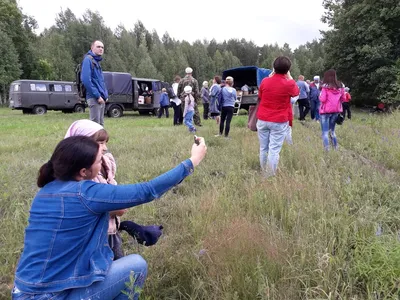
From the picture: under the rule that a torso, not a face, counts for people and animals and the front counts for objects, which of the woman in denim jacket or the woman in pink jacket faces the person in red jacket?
the woman in denim jacket

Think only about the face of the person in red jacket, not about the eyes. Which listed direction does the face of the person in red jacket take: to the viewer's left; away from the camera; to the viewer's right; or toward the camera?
away from the camera

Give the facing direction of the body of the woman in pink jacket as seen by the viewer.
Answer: away from the camera

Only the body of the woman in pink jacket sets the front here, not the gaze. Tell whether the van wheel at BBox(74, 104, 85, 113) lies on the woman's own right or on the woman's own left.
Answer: on the woman's own left

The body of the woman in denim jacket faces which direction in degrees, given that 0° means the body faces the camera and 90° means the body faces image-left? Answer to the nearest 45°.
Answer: approximately 225°

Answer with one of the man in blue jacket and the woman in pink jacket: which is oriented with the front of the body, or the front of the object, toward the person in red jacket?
the man in blue jacket

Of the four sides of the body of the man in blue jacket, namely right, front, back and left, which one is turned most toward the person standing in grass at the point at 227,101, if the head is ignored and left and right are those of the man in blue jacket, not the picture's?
left
